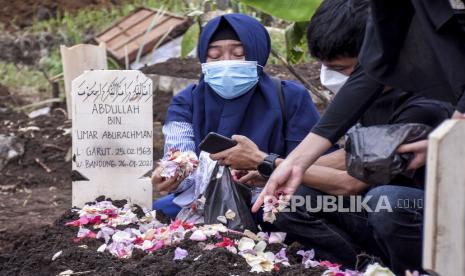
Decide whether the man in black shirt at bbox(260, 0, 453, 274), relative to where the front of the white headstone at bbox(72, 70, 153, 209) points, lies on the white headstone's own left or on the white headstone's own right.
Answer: on the white headstone's own left

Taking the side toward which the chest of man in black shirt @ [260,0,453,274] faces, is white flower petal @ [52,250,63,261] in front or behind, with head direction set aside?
in front

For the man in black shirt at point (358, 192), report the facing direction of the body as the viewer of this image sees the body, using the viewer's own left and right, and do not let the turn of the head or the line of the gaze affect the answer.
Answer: facing the viewer and to the left of the viewer

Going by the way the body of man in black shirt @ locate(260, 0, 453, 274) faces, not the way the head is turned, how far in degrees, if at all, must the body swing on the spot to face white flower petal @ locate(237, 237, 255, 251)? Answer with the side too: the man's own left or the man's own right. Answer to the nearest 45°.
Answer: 0° — they already face it

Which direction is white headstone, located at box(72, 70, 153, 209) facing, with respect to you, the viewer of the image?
facing the viewer

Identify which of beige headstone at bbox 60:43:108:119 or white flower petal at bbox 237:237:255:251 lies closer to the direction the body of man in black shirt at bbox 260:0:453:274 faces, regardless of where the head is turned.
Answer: the white flower petal

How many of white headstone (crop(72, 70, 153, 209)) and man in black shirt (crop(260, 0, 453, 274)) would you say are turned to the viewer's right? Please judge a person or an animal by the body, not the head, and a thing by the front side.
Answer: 0

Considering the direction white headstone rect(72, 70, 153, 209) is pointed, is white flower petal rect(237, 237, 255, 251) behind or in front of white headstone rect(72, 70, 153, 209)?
in front

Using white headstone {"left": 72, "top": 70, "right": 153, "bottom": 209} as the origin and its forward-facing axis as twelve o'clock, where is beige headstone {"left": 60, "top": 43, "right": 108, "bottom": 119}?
beige headstone {"left": 60, "top": 43, "right": 108, "bottom": 119} is roughly at 6 o'clock from white headstone {"left": 72, "top": 70, "right": 153, "bottom": 209}.
